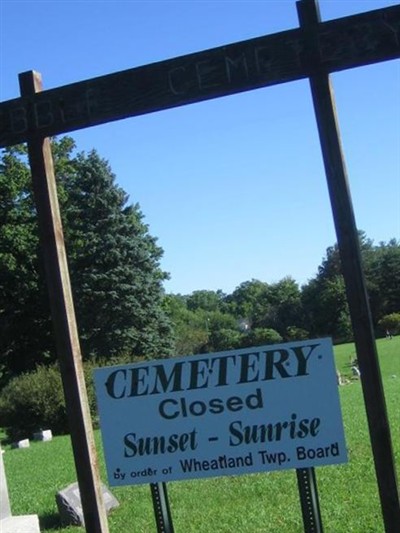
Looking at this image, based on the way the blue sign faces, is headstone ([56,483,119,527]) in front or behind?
behind

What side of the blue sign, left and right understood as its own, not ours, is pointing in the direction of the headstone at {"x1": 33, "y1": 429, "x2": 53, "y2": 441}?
back

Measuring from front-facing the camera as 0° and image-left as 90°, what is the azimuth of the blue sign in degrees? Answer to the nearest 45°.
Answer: approximately 0°

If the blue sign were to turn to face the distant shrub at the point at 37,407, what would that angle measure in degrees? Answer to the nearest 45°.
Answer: approximately 180°

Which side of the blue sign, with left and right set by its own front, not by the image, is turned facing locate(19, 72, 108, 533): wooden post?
right

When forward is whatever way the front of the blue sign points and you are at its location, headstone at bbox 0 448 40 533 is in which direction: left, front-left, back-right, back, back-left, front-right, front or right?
back-right

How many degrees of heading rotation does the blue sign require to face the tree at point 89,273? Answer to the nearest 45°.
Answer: approximately 180°
